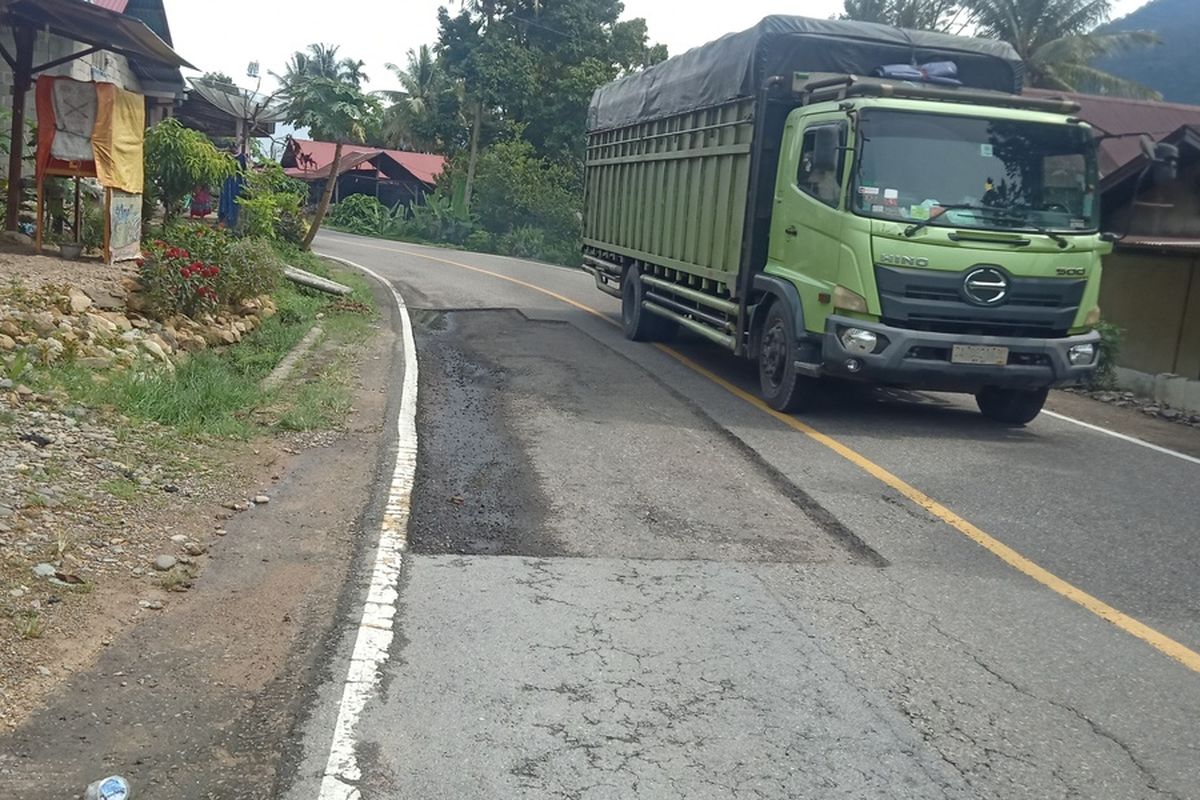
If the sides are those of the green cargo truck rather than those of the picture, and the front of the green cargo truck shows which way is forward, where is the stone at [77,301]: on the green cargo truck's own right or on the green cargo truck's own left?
on the green cargo truck's own right

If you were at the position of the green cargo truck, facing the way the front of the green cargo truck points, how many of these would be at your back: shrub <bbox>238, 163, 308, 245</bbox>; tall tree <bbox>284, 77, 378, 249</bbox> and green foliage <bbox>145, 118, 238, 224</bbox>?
3

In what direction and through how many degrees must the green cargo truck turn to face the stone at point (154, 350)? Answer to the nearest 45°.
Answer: approximately 135° to its right

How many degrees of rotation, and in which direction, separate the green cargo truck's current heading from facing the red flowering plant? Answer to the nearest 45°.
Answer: approximately 135° to its right

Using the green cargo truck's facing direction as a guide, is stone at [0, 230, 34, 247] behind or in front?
behind

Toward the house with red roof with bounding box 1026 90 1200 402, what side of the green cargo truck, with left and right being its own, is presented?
left

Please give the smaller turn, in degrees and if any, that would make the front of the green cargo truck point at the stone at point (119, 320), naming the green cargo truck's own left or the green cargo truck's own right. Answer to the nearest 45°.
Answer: approximately 135° to the green cargo truck's own right

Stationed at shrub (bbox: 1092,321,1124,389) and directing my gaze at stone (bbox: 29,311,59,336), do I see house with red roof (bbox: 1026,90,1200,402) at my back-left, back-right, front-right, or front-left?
back-right

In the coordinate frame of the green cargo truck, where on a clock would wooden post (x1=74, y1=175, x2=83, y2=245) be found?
The wooden post is roughly at 5 o'clock from the green cargo truck.

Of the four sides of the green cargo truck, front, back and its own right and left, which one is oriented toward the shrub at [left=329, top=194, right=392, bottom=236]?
back

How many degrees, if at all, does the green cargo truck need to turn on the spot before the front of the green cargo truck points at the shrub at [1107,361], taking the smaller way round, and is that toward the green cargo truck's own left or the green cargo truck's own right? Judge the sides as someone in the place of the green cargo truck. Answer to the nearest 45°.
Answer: approximately 90° to the green cargo truck's own left

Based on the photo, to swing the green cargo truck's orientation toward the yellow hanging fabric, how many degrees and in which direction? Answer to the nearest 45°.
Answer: approximately 135° to its right

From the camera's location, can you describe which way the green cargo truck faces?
facing the viewer and to the right of the viewer

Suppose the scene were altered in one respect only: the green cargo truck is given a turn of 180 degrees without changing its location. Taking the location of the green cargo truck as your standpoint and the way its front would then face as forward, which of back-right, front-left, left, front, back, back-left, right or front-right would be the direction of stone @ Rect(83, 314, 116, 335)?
front-left
